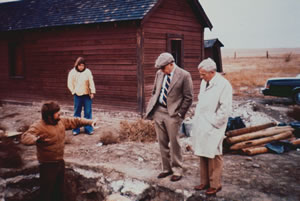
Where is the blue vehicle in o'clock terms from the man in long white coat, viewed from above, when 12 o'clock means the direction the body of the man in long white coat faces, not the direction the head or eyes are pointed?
The blue vehicle is roughly at 5 o'clock from the man in long white coat.

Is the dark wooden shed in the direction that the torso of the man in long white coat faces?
no

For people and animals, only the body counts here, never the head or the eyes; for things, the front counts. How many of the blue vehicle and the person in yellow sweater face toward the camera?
1

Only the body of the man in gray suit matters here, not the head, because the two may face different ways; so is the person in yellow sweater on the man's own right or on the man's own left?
on the man's own right

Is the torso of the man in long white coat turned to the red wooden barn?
no

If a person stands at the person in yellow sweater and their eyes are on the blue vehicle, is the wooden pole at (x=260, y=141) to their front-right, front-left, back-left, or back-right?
front-right

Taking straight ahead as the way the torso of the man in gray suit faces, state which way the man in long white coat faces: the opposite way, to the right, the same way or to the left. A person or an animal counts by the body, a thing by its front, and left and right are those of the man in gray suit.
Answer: the same way

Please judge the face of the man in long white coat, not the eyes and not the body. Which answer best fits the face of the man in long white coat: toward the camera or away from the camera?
toward the camera

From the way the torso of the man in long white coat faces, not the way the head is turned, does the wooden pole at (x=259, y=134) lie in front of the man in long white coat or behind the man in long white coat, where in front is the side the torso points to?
behind

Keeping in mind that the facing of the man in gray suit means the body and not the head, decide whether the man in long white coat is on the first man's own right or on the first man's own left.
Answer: on the first man's own left

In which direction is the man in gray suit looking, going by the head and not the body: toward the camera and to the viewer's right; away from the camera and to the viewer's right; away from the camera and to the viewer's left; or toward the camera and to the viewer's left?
toward the camera and to the viewer's left

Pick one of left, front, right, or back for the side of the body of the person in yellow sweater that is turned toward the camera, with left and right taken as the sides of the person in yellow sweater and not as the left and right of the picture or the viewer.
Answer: front

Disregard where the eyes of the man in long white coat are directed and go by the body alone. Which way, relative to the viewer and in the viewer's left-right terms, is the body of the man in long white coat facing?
facing the viewer and to the left of the viewer
